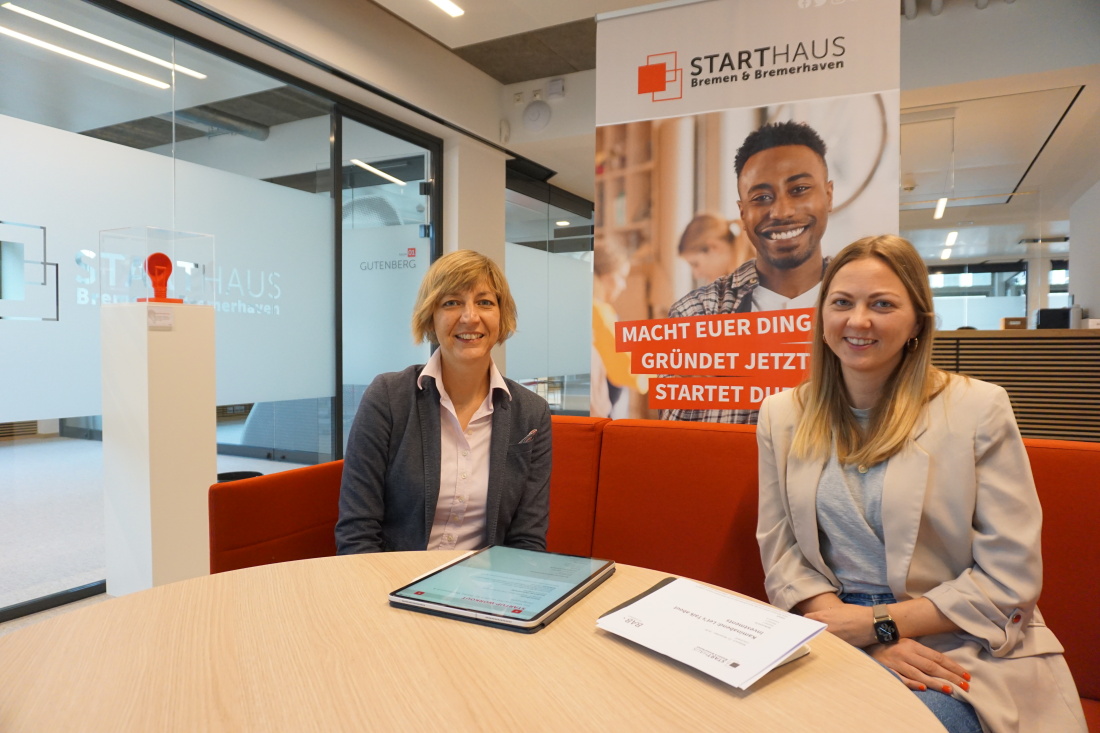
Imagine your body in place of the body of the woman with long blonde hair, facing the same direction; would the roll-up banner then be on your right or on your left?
on your right

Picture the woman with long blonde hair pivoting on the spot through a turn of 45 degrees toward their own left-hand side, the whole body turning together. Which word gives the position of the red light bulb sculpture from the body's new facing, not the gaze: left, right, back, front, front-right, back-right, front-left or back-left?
right

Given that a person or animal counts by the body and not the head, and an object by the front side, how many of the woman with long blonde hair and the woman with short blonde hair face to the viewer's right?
0

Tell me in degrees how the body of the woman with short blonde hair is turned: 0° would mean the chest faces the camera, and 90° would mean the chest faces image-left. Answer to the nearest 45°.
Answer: approximately 0°

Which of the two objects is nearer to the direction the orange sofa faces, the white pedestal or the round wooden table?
the round wooden table

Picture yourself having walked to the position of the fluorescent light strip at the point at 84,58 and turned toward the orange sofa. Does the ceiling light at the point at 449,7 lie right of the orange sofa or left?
left

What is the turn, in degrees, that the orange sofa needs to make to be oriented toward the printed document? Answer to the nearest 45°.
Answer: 0° — it already faces it

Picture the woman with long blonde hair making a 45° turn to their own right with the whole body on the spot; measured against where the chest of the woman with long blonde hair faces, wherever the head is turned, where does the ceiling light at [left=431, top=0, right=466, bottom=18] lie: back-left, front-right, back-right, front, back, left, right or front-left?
front-right

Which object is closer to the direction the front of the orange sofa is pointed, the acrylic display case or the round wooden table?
the round wooden table

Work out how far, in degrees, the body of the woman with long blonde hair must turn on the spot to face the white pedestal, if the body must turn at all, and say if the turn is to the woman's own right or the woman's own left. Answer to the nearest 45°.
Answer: approximately 45° to the woman's own right

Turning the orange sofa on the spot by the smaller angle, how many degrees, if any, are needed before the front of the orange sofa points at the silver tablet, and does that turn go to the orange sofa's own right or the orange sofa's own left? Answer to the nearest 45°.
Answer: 0° — it already faces it

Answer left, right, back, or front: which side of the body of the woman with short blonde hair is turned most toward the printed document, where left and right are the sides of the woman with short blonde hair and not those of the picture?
front
